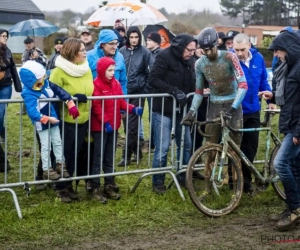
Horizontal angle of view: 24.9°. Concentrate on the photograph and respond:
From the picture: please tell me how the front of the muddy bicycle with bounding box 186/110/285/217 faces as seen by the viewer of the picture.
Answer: facing the viewer and to the left of the viewer

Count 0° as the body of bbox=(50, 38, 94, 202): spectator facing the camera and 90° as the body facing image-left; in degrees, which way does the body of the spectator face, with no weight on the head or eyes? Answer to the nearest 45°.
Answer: approximately 315°

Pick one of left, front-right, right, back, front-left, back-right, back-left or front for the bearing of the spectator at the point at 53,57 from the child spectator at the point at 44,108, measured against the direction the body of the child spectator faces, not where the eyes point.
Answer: back-left

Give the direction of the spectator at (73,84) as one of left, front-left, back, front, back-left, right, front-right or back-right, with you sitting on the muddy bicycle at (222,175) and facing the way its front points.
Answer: front-right

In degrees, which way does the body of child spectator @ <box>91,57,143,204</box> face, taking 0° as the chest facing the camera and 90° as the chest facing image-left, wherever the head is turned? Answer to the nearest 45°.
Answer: approximately 315°

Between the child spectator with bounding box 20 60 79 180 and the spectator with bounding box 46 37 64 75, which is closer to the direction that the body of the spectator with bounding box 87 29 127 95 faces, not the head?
the child spectator

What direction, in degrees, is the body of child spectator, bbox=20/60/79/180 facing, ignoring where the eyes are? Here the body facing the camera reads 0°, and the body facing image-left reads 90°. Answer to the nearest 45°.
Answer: approximately 315°

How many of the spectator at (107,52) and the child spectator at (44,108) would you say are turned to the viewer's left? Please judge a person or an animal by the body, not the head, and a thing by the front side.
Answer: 0

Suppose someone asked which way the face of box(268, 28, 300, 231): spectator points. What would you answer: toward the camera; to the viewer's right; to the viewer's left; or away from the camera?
to the viewer's left

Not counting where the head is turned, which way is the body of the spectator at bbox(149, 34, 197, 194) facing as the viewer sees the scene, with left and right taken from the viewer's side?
facing the viewer and to the right of the viewer

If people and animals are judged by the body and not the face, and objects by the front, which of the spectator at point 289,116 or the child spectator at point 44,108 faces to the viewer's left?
the spectator

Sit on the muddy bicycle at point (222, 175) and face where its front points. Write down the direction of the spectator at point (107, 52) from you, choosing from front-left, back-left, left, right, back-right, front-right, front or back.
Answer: right

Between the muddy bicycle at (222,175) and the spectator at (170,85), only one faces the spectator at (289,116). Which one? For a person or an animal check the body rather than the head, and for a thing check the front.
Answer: the spectator at (170,85)
